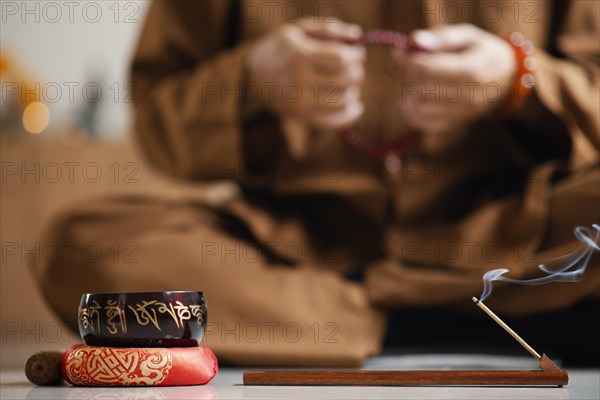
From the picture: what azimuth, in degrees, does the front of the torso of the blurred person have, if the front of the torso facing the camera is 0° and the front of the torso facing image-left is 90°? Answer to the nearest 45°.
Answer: approximately 0°

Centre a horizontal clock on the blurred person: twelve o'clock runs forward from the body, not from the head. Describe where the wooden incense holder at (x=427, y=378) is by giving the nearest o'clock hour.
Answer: The wooden incense holder is roughly at 12 o'clock from the blurred person.
